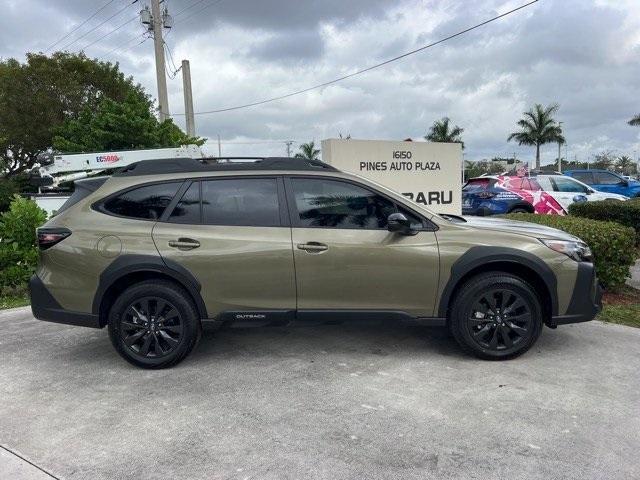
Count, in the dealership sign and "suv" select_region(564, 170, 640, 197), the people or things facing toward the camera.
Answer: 1

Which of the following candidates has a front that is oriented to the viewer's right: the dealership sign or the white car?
the white car

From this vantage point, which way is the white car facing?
to the viewer's right

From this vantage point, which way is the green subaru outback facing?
to the viewer's right

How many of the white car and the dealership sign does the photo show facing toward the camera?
1

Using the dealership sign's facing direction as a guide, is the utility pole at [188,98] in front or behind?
behind

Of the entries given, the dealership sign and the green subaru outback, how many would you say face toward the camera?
1

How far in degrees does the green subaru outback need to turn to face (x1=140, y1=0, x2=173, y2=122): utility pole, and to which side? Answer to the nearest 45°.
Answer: approximately 90° to its left
